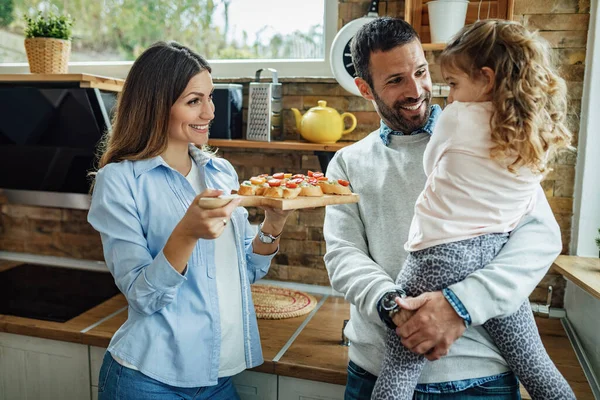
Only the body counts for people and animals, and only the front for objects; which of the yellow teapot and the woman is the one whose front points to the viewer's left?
the yellow teapot

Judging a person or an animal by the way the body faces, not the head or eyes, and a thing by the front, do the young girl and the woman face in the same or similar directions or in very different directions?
very different directions

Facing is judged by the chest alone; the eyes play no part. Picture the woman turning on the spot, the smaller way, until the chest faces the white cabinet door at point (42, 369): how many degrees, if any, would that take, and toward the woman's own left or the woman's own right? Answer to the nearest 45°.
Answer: approximately 180°

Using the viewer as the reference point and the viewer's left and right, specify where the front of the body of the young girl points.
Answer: facing away from the viewer and to the left of the viewer

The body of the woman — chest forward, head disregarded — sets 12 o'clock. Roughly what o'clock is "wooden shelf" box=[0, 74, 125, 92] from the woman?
The wooden shelf is roughly at 7 o'clock from the woman.

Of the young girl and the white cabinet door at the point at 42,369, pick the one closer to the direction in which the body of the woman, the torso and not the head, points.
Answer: the young girl

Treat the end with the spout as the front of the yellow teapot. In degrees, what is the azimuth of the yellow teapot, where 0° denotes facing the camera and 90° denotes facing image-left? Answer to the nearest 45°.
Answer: approximately 90°
